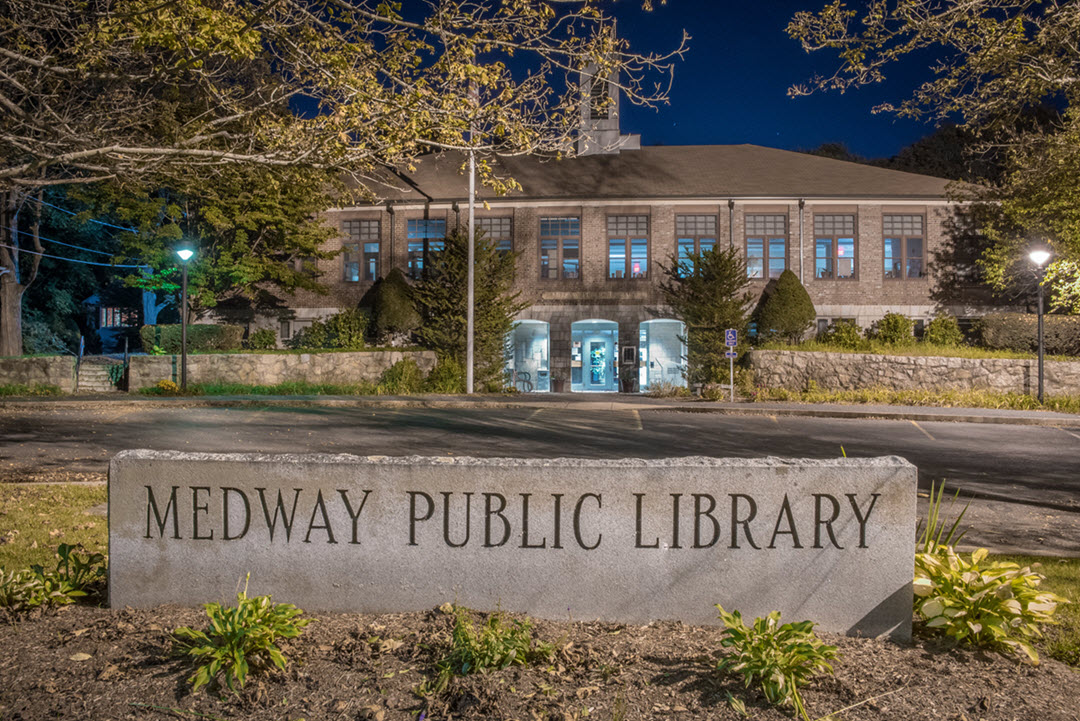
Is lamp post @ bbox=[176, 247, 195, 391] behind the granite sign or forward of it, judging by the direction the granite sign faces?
behind

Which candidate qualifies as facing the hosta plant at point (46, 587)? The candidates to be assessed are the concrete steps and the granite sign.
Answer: the concrete steps

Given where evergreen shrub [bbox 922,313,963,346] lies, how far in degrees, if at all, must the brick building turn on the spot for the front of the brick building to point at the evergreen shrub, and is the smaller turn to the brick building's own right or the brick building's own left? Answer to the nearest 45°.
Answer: approximately 90° to the brick building's own left

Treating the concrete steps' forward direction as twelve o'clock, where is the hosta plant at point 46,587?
The hosta plant is roughly at 12 o'clock from the concrete steps.

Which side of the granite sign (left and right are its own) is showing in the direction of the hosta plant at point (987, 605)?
left

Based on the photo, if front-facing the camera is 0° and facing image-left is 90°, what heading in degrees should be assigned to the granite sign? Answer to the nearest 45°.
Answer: approximately 0°

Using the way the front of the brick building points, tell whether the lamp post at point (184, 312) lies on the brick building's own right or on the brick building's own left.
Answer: on the brick building's own right

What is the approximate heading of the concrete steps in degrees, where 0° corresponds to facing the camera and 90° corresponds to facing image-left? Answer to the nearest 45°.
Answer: approximately 0°

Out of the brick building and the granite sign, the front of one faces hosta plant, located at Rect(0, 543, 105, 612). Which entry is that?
the brick building

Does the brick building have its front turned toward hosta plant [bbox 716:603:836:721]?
yes
